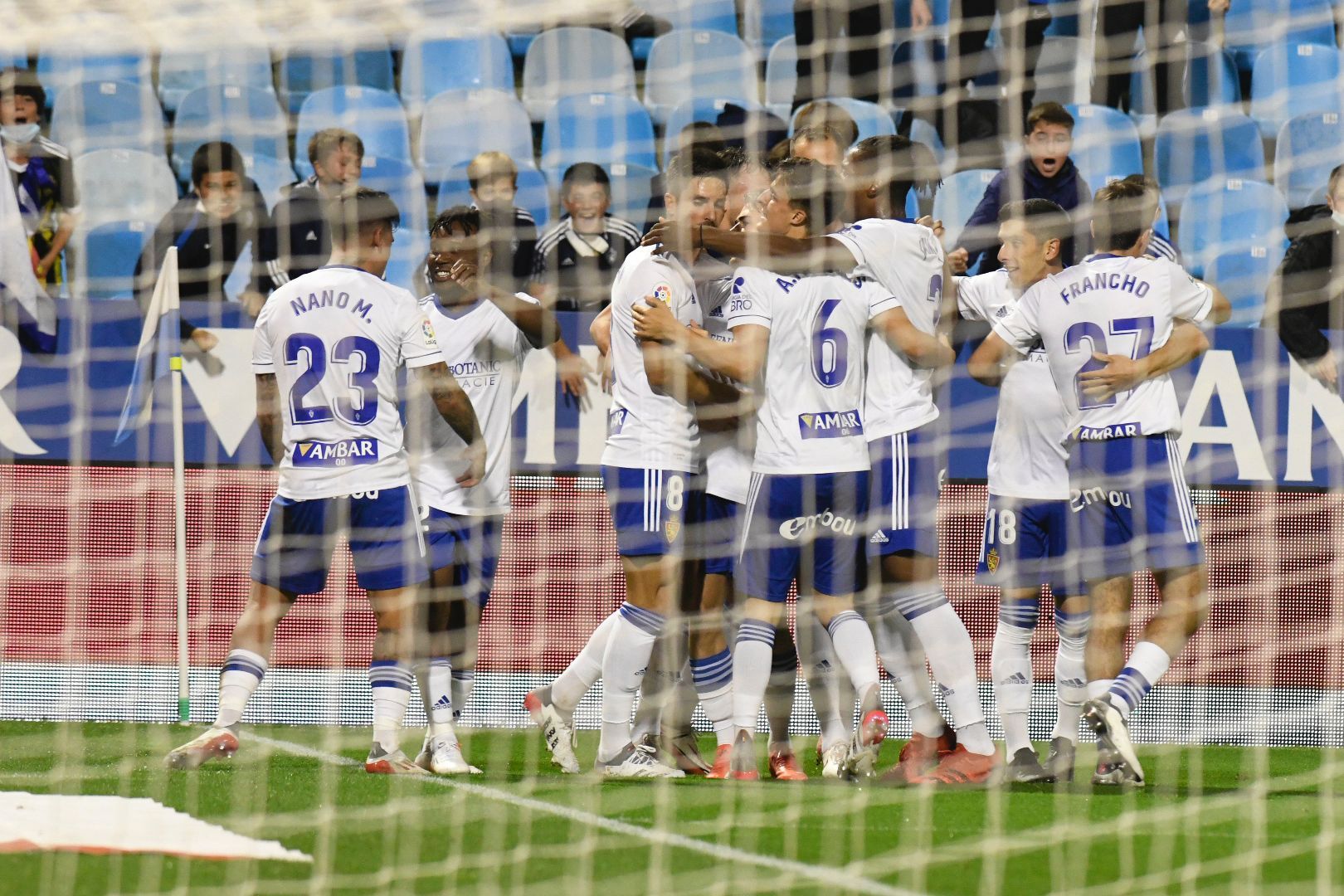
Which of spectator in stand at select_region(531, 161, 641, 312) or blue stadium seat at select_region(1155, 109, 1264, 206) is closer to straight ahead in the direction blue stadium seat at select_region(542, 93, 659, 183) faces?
the spectator in stand

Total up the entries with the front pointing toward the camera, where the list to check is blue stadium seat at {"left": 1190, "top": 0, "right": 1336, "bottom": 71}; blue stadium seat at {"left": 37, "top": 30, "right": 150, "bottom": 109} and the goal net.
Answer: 2

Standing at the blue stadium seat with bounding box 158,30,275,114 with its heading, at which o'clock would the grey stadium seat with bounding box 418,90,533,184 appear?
the grey stadium seat with bounding box 418,90,533,184 is roughly at 10 o'clock from the blue stadium seat with bounding box 158,30,275,114.

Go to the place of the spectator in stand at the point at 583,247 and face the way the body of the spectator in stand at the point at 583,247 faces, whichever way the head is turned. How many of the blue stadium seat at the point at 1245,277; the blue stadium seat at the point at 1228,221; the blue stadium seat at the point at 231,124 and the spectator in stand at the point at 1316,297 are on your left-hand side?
3

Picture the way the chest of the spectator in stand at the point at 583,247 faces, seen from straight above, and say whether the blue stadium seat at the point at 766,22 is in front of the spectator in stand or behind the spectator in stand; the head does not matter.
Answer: behind

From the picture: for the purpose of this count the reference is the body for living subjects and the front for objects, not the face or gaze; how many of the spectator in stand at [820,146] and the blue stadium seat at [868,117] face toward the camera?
2

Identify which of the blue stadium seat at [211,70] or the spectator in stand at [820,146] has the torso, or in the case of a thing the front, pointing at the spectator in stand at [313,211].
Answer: the blue stadium seat

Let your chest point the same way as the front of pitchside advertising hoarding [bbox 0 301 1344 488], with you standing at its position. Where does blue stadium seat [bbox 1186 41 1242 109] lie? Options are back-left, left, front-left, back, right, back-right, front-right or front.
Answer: back-left

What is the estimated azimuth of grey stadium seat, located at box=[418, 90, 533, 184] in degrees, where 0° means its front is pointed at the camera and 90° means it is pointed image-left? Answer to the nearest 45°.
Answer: approximately 0°

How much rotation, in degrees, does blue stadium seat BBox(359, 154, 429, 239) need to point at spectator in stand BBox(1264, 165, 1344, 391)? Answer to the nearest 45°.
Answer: approximately 45° to its left

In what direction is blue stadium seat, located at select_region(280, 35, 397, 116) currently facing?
toward the camera

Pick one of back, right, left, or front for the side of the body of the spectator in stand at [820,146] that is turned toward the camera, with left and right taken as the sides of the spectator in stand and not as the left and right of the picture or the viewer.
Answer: front

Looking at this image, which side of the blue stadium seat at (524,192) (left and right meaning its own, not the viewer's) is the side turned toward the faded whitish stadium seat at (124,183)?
right

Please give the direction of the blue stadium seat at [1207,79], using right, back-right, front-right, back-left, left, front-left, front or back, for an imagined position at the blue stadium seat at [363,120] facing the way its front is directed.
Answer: left
